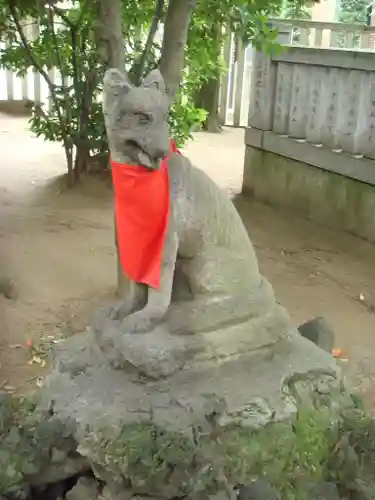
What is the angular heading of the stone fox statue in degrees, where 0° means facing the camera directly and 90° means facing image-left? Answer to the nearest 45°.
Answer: approximately 45°

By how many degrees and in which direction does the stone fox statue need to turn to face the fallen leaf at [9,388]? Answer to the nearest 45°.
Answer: approximately 90° to its right

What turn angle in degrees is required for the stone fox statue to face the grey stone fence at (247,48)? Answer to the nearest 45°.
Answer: approximately 135° to its right

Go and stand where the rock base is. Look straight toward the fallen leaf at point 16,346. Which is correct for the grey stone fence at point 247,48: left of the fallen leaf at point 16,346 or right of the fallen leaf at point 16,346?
right

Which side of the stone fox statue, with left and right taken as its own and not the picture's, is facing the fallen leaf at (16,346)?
right

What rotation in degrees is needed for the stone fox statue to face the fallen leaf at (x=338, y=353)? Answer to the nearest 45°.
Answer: approximately 180°
